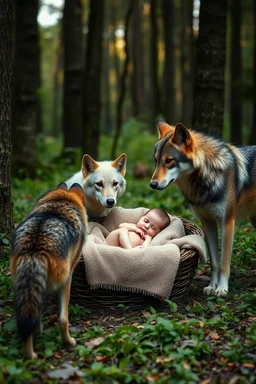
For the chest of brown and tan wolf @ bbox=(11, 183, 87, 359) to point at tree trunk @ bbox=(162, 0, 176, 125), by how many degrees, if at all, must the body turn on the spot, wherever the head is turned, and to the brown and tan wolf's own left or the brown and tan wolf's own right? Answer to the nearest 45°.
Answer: approximately 45° to the brown and tan wolf's own left

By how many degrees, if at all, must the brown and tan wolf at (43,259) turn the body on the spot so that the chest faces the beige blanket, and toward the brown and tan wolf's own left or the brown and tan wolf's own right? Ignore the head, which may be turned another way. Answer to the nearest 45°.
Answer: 0° — it already faces it

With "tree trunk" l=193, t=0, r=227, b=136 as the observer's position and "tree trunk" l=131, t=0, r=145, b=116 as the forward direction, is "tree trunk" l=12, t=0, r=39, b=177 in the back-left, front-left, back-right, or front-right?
front-left

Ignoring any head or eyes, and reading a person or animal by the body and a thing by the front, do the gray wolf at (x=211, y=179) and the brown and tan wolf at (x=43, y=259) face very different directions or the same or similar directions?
very different directions

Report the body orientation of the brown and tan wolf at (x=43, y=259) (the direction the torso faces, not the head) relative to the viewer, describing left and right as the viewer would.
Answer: facing away from the viewer and to the right of the viewer

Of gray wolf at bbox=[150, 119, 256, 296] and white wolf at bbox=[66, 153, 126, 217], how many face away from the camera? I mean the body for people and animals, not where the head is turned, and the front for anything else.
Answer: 0

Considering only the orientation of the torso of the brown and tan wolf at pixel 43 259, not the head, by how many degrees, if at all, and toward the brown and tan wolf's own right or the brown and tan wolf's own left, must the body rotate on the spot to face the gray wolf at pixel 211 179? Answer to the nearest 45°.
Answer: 0° — it already faces it

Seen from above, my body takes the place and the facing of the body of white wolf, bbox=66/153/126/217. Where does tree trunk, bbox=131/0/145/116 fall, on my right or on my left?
on my left

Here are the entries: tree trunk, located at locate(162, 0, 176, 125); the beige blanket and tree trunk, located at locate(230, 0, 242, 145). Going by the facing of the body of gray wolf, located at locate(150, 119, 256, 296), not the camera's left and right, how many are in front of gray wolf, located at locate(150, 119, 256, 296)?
1

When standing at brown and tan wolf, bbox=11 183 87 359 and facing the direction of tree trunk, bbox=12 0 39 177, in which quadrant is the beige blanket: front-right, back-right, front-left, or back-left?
front-right

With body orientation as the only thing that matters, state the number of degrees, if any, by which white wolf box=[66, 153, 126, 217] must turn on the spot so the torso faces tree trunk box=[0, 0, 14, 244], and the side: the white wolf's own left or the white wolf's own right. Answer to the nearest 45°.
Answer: approximately 135° to the white wolf's own right

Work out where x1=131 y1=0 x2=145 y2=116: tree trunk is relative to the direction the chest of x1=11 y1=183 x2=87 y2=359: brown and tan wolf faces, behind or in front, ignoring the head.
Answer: in front

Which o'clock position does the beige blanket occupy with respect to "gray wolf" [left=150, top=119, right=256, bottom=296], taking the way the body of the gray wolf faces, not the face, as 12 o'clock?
The beige blanket is roughly at 12 o'clock from the gray wolf.

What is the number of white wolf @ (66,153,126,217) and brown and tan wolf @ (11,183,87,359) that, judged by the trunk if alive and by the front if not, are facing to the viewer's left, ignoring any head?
0
